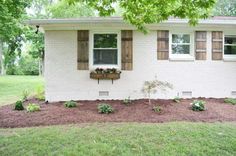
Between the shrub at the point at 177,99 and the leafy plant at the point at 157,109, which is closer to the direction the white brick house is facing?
the leafy plant

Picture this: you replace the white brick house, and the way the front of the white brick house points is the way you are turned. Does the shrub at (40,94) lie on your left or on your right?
on your right

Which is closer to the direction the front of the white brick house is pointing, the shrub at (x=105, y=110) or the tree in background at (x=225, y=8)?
the shrub

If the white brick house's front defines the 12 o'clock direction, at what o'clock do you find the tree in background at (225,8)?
The tree in background is roughly at 7 o'clock from the white brick house.

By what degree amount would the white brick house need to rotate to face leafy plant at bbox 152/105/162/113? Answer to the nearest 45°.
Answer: approximately 45° to its left

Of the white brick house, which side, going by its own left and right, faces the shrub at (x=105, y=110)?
front

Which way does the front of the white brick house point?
toward the camera
